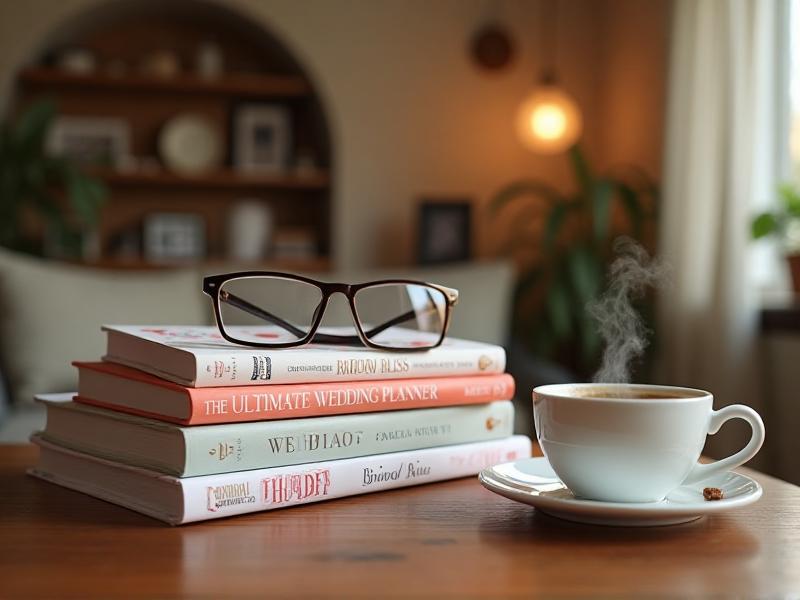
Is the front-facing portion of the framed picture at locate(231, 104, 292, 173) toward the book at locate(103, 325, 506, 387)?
yes

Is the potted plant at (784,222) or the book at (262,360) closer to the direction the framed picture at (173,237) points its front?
the book

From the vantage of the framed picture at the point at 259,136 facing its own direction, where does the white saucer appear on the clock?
The white saucer is roughly at 12 o'clock from the framed picture.

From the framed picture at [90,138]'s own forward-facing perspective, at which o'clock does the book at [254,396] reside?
The book is roughly at 12 o'clock from the framed picture.

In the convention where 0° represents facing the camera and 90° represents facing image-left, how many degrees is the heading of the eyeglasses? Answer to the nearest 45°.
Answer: approximately 0°

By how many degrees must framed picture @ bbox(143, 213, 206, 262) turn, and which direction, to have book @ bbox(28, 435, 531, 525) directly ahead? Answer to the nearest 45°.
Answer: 0° — it already faces it

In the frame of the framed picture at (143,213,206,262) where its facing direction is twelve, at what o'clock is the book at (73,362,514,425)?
The book is roughly at 12 o'clock from the framed picture.

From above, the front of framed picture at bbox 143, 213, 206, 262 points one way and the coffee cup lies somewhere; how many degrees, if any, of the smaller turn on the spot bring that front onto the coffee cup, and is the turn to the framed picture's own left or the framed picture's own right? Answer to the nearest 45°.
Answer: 0° — it already faces it
